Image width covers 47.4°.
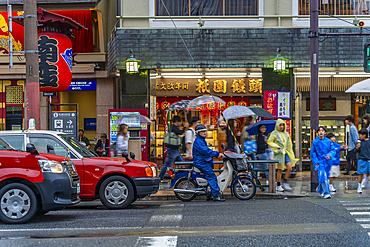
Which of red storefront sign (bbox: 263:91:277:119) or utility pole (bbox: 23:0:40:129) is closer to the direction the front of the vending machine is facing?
the utility pole

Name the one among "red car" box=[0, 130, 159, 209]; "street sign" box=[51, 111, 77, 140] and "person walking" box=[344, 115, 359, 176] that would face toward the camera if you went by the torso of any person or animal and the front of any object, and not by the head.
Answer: the street sign

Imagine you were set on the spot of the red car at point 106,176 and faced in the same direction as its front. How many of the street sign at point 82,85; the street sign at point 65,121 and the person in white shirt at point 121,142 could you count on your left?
3

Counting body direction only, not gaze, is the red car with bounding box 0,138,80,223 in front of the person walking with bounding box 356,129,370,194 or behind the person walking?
in front

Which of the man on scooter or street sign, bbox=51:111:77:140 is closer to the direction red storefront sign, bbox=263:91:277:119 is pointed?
the man on scooter

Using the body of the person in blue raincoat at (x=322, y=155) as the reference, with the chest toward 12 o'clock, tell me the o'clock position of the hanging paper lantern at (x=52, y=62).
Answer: The hanging paper lantern is roughly at 3 o'clock from the person in blue raincoat.

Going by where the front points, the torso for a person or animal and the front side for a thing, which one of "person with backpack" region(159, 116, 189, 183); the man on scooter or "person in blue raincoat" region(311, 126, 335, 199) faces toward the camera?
the person in blue raincoat

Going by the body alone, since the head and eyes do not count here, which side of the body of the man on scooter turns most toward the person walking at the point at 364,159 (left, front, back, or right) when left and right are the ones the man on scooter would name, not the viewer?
front

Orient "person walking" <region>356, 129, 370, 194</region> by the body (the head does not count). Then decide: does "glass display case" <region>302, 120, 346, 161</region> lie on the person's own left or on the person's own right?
on the person's own right

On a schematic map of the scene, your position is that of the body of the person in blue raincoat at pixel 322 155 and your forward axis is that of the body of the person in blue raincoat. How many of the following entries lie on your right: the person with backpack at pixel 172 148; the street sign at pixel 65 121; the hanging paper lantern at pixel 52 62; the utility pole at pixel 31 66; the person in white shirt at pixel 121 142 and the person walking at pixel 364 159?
5

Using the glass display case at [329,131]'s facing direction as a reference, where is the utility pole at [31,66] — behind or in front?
in front
